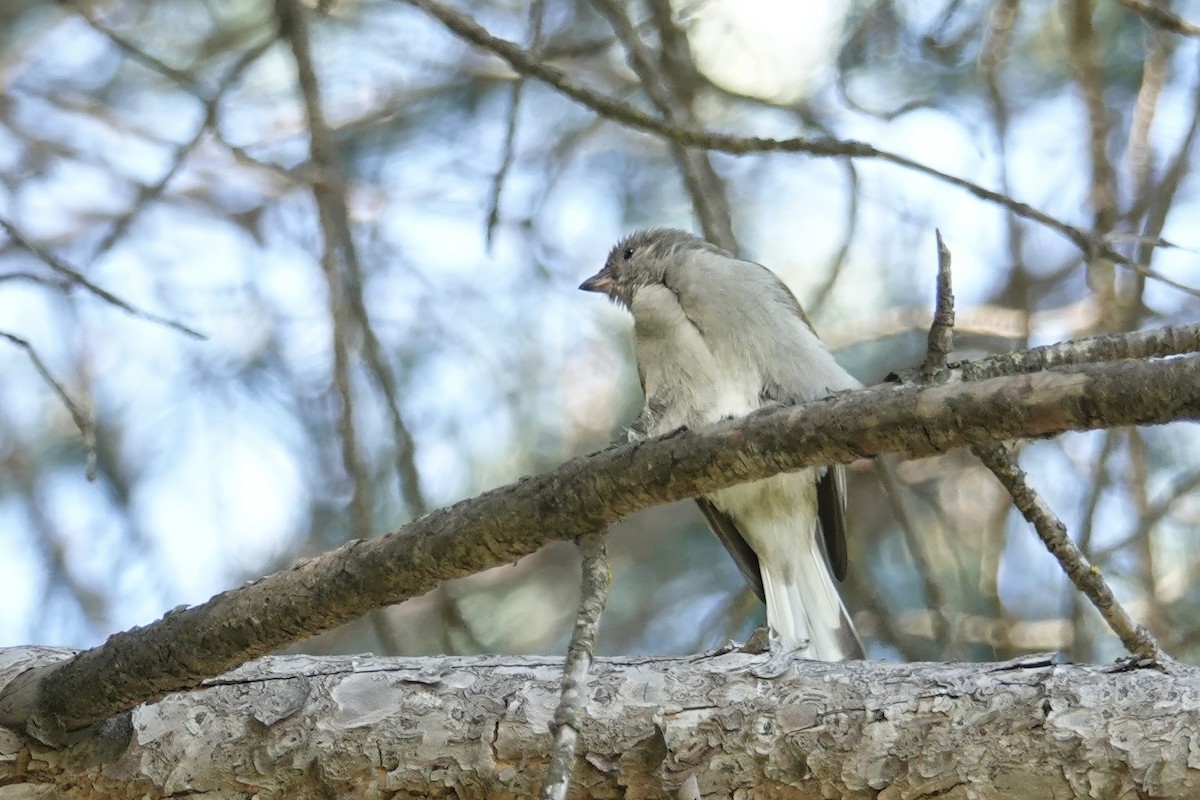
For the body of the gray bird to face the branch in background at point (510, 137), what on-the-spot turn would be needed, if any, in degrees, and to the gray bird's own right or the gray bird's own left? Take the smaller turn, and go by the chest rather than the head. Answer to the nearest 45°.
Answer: approximately 135° to the gray bird's own right

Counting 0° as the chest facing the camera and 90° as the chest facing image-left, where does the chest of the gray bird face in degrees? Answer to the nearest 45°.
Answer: approximately 45°
